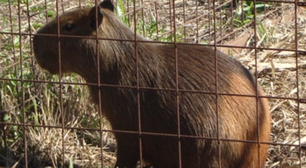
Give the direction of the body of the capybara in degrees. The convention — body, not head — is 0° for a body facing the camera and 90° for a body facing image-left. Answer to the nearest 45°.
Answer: approximately 90°
